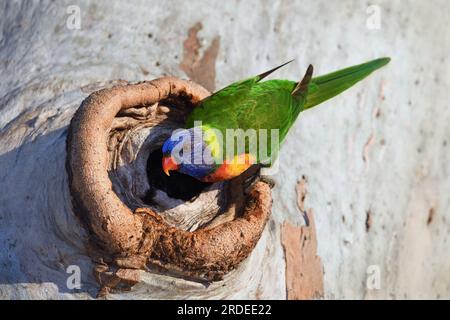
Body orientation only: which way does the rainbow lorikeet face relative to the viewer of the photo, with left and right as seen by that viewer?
facing to the left of the viewer
